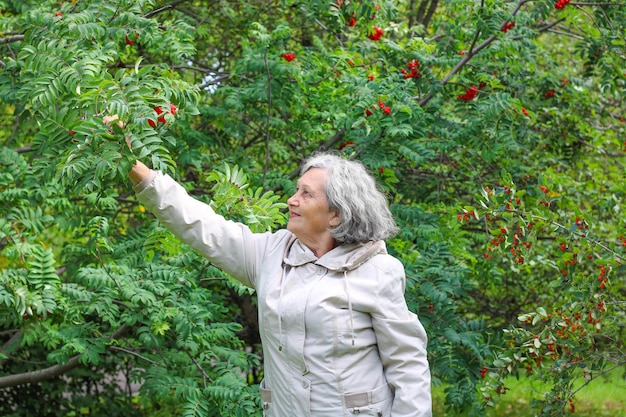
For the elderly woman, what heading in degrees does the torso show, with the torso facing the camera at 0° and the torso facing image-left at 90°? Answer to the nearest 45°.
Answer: approximately 45°

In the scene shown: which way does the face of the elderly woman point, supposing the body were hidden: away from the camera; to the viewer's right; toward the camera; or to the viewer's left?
to the viewer's left

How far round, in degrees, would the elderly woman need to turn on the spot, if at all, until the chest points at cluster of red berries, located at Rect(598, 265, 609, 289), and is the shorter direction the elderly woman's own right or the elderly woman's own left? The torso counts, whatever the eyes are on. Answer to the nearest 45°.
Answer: approximately 180°

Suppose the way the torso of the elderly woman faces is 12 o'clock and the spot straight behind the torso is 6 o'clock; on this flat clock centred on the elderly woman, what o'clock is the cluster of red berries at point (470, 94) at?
The cluster of red berries is roughly at 5 o'clock from the elderly woman.

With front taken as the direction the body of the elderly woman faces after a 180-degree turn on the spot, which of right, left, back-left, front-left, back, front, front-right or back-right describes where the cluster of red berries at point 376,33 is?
front-left

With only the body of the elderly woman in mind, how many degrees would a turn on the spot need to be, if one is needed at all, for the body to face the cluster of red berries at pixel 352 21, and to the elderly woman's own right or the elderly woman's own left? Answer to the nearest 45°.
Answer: approximately 135° to the elderly woman's own right

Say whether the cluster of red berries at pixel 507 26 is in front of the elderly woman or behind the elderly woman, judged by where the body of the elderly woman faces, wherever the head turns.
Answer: behind

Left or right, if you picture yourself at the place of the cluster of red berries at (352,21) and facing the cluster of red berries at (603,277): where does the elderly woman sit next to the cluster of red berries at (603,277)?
right

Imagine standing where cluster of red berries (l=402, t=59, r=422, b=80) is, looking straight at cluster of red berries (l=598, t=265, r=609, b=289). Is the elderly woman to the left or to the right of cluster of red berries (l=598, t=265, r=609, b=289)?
right

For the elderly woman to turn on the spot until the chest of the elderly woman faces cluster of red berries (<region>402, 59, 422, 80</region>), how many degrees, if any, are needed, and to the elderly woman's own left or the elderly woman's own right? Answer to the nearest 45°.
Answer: approximately 135° to the elderly woman's own right
